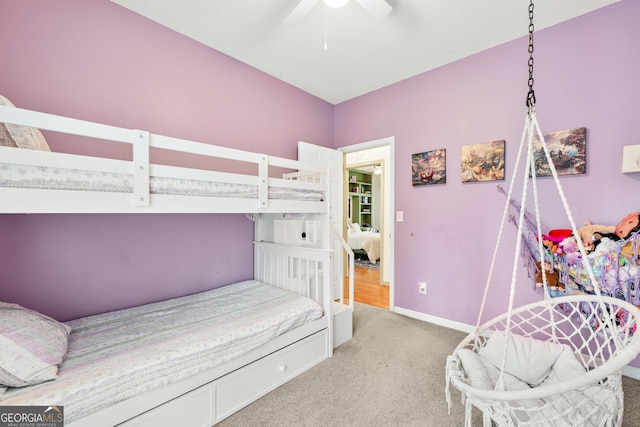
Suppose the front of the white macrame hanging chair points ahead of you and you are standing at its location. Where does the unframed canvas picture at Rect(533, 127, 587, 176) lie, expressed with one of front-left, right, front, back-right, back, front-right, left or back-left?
back-right

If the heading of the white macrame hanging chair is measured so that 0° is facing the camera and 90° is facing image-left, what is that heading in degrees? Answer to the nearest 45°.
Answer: approximately 45°

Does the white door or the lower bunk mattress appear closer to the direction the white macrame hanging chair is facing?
the lower bunk mattress

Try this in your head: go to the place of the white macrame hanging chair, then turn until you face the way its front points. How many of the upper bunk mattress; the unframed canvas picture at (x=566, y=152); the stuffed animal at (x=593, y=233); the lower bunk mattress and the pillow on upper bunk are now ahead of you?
3

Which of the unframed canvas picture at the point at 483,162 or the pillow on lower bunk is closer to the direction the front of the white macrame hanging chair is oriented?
the pillow on lower bunk

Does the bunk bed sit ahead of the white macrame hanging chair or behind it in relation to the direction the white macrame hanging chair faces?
ahead

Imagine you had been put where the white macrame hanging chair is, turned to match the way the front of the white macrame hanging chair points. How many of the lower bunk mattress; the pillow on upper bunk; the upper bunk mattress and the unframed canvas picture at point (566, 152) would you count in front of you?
3

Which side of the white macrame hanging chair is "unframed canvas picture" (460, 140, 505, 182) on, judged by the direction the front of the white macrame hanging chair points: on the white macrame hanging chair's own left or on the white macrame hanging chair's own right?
on the white macrame hanging chair's own right

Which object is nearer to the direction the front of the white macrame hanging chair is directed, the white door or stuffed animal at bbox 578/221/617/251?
the white door

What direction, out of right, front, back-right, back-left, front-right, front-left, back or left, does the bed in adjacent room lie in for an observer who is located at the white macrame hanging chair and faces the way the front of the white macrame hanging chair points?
right

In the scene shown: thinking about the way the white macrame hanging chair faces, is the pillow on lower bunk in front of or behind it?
in front

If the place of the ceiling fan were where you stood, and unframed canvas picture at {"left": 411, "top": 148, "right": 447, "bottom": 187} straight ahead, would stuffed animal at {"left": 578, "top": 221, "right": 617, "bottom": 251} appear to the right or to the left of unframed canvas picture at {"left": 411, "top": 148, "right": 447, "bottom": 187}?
right

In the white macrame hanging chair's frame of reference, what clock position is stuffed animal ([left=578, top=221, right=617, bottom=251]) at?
The stuffed animal is roughly at 5 o'clock from the white macrame hanging chair.

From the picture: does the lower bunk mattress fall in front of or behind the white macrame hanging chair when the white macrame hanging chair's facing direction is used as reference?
in front

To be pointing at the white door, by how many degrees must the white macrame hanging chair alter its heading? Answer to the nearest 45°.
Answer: approximately 90° to its right
